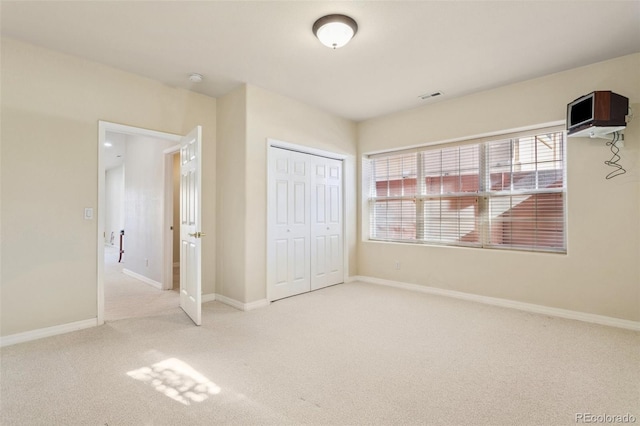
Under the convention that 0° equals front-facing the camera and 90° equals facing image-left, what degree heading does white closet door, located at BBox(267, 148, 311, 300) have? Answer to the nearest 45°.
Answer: approximately 315°

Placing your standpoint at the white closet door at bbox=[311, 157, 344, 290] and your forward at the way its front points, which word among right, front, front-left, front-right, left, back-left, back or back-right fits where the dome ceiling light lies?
front-right

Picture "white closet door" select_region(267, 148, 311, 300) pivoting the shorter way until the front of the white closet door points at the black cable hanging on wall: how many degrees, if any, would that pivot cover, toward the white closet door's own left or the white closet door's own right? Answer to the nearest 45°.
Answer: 0° — it already faces it

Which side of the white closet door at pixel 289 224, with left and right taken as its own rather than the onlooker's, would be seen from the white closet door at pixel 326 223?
left

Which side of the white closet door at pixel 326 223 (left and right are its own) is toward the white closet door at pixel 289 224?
right

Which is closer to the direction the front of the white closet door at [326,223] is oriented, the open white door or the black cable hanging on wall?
the black cable hanging on wall

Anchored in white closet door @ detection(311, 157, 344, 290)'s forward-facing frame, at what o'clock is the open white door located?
The open white door is roughly at 3 o'clock from the white closet door.

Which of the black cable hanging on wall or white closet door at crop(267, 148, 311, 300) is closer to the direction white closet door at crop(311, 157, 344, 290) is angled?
the black cable hanging on wall

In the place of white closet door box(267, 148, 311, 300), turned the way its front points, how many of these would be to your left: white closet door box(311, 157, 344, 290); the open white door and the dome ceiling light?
1
